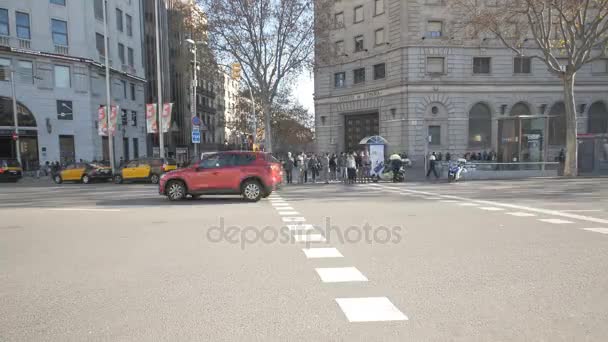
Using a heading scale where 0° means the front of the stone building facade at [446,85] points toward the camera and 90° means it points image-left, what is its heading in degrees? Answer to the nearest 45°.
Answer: approximately 45°

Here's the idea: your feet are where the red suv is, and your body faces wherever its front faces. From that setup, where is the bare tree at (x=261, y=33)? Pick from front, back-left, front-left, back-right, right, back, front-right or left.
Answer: right

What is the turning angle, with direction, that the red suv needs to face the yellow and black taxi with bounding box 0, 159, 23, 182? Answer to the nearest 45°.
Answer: approximately 45° to its right

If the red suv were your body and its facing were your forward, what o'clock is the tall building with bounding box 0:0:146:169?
The tall building is roughly at 2 o'clock from the red suv.

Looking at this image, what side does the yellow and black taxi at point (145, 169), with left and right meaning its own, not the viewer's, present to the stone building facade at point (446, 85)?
back

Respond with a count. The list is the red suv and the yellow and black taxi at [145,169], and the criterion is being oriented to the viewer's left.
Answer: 2

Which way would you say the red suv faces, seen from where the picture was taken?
facing to the left of the viewer

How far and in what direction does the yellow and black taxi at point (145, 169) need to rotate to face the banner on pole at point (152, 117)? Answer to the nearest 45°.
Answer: approximately 90° to its right

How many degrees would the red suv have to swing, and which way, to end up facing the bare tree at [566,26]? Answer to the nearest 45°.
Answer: approximately 180°

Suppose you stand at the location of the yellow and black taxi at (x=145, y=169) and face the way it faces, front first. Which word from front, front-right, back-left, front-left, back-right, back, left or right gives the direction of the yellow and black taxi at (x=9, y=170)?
front-right
